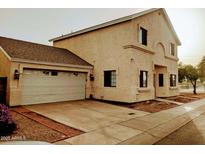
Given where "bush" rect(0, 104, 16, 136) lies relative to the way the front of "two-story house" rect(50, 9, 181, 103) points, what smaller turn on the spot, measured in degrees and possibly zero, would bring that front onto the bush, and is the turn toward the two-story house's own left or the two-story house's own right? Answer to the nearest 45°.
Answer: approximately 90° to the two-story house's own right

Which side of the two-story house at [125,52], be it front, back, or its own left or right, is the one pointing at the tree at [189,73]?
left
